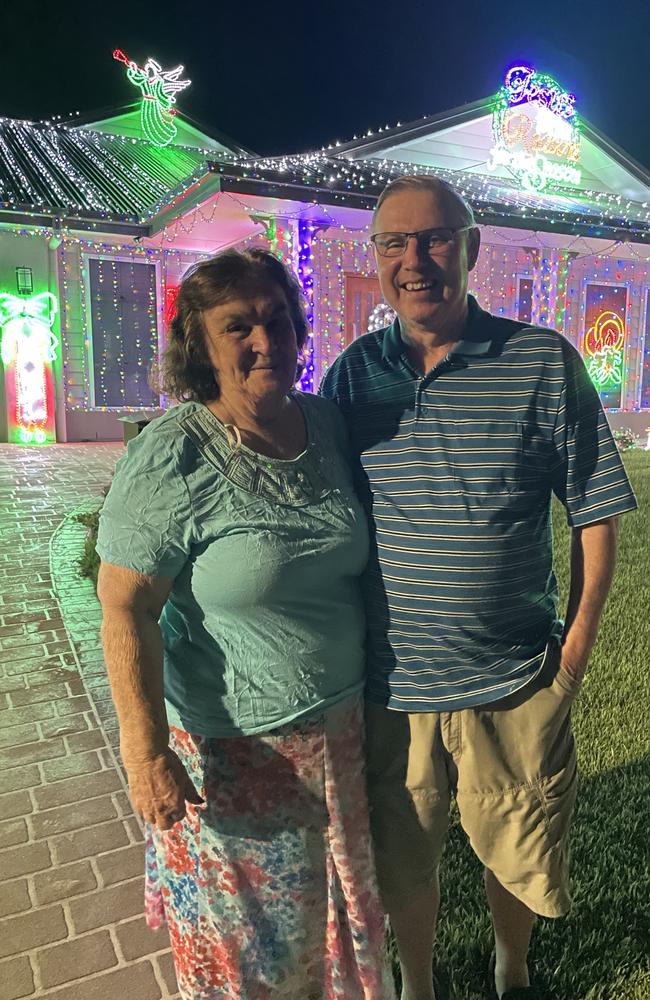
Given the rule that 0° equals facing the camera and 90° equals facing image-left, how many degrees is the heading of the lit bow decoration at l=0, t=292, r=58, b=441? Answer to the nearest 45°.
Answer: approximately 0°

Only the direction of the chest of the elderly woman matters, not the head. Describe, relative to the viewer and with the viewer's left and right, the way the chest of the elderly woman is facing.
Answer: facing the viewer and to the right of the viewer

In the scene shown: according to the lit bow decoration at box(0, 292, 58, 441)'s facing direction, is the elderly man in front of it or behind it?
in front

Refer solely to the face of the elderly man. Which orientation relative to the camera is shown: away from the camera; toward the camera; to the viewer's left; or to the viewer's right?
toward the camera

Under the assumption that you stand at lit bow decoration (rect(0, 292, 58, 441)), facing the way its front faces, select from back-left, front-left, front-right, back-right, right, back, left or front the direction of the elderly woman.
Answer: front
